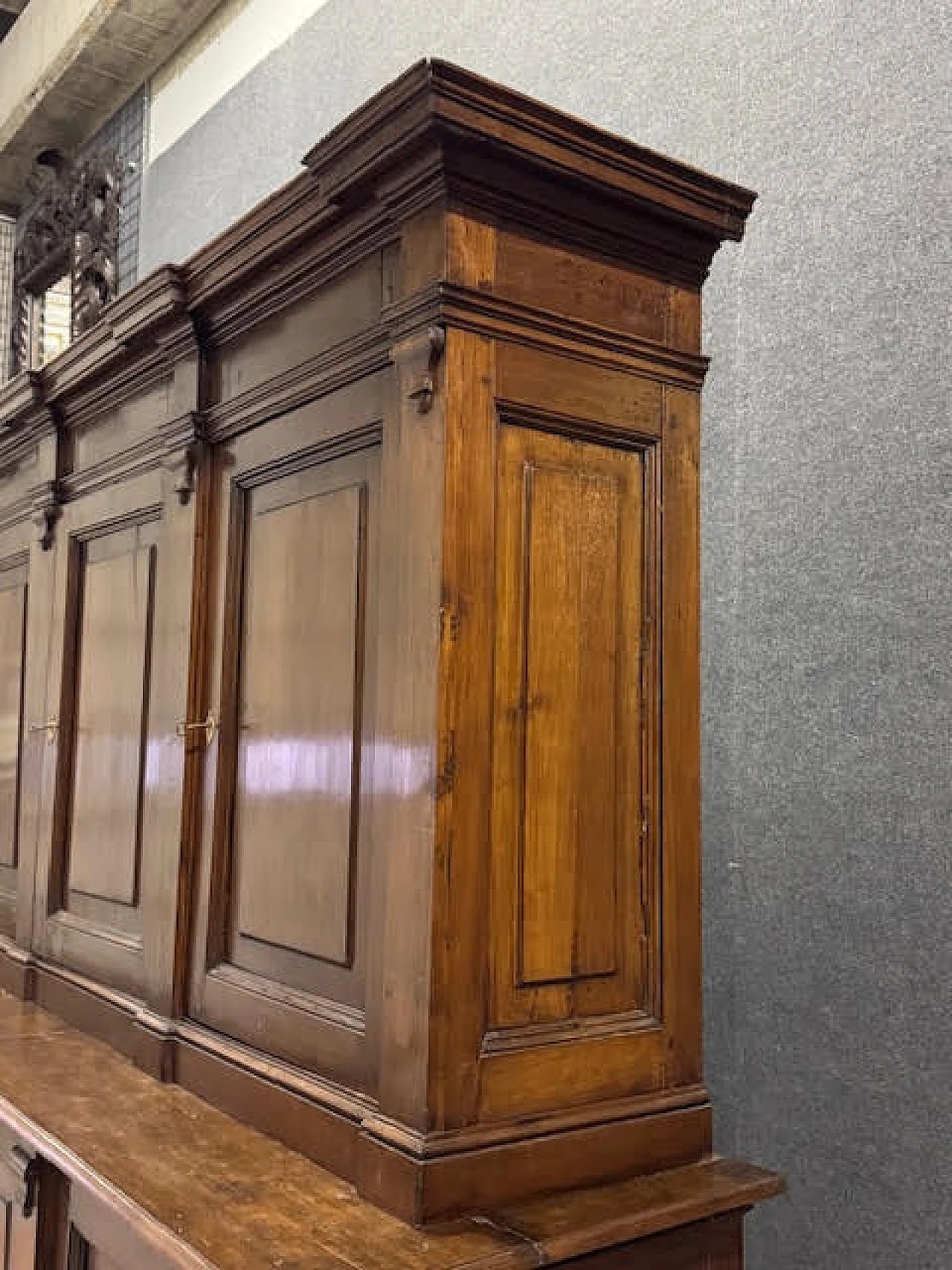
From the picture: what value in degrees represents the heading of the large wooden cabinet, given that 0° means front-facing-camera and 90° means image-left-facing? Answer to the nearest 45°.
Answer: approximately 45°
